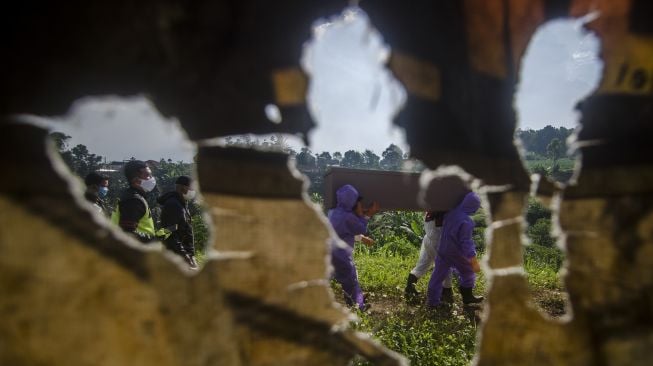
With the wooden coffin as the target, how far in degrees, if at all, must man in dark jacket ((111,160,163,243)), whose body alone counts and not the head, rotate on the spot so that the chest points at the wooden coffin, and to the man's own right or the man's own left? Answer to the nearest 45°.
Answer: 0° — they already face it

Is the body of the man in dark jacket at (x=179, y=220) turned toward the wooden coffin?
yes

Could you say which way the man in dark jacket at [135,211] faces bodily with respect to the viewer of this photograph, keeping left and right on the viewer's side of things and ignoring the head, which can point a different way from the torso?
facing to the right of the viewer

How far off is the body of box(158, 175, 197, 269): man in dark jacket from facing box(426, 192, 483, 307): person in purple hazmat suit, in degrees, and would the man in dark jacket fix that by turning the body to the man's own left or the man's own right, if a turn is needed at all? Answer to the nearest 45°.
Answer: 0° — they already face them

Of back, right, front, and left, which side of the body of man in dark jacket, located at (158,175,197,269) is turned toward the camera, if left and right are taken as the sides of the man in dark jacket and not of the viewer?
right
